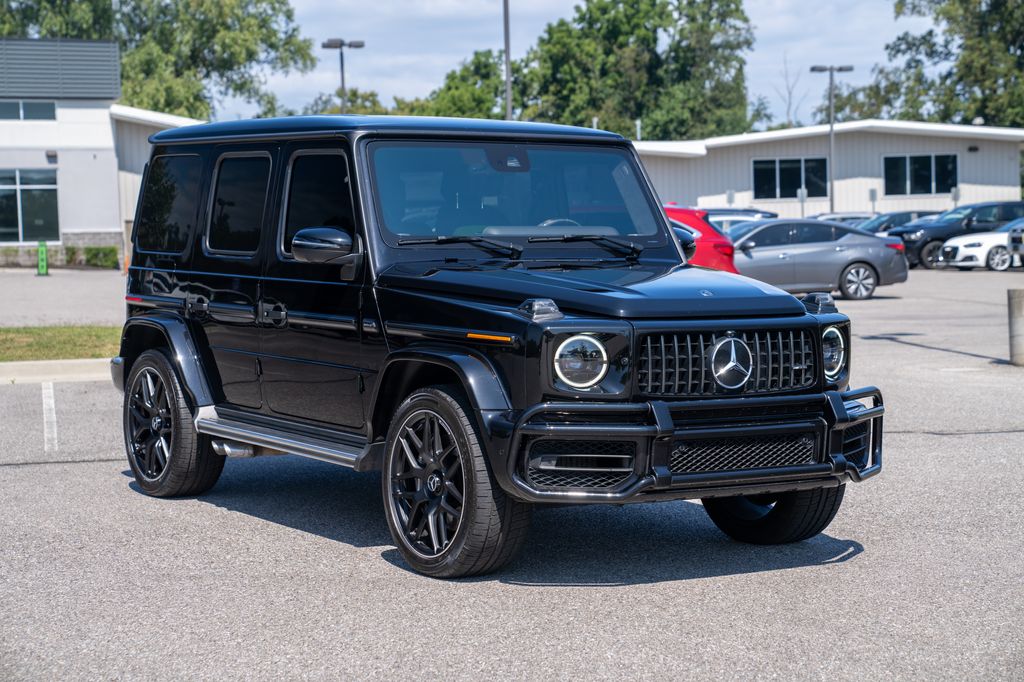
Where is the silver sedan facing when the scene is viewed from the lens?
facing to the left of the viewer

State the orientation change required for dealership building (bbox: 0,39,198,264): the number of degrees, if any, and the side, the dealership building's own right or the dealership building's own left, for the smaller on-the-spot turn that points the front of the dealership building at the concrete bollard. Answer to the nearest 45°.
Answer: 0° — it already faces it

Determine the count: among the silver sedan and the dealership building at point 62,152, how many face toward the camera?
1

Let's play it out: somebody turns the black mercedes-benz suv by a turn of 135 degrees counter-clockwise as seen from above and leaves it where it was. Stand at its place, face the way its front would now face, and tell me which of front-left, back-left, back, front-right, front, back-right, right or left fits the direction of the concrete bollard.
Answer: front-right

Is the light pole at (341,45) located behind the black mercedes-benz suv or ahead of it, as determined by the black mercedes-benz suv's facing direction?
behind

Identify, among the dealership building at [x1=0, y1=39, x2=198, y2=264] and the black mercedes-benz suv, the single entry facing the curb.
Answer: the dealership building

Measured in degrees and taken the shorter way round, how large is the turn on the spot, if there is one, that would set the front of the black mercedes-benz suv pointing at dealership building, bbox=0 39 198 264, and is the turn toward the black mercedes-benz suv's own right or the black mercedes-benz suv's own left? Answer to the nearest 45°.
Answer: approximately 135° to the black mercedes-benz suv's own left

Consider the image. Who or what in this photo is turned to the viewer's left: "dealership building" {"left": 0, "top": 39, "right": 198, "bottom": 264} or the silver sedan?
the silver sedan

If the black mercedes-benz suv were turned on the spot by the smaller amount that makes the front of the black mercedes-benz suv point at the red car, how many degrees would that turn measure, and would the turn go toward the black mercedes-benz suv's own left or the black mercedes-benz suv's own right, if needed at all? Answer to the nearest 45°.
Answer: approximately 135° to the black mercedes-benz suv's own left

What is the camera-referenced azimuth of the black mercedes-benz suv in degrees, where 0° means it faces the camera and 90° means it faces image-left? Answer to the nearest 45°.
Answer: approximately 315°

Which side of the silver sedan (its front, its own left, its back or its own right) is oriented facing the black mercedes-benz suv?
left

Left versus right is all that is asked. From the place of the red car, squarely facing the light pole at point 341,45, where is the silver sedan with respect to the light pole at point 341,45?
right
